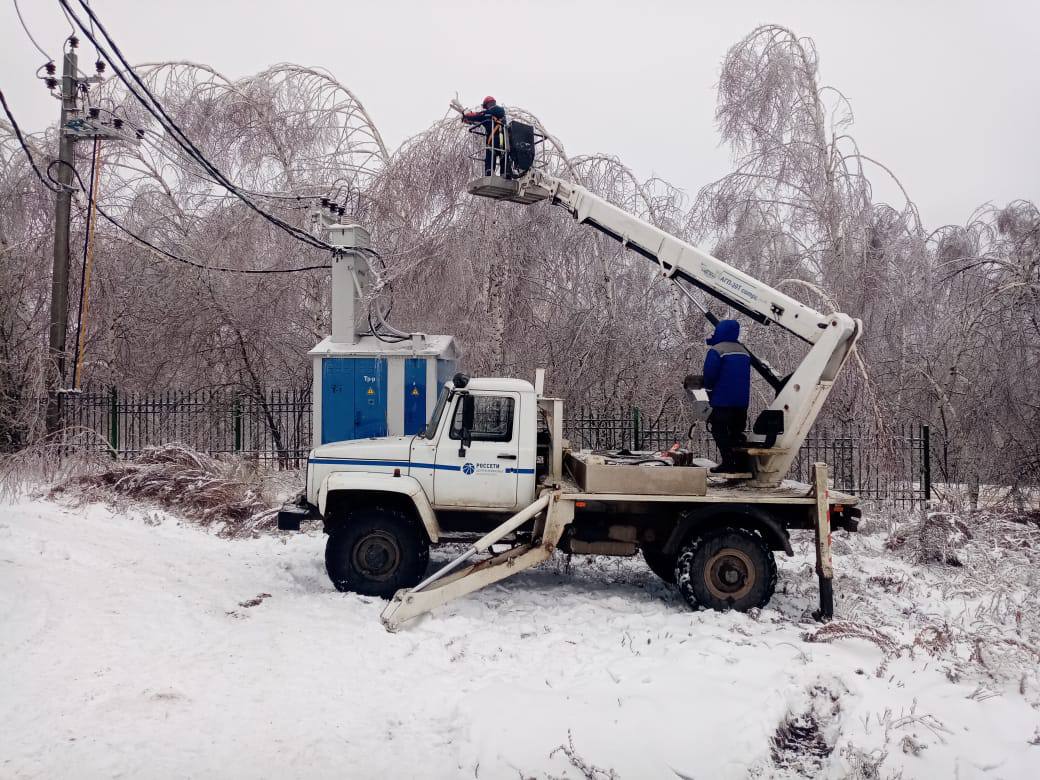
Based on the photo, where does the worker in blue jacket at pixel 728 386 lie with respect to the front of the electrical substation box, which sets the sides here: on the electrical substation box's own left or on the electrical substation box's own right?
on the electrical substation box's own left

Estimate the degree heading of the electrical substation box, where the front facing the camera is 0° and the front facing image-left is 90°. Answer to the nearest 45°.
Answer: approximately 0°

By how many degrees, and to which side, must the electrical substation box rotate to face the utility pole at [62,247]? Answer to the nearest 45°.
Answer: approximately 135° to its right
